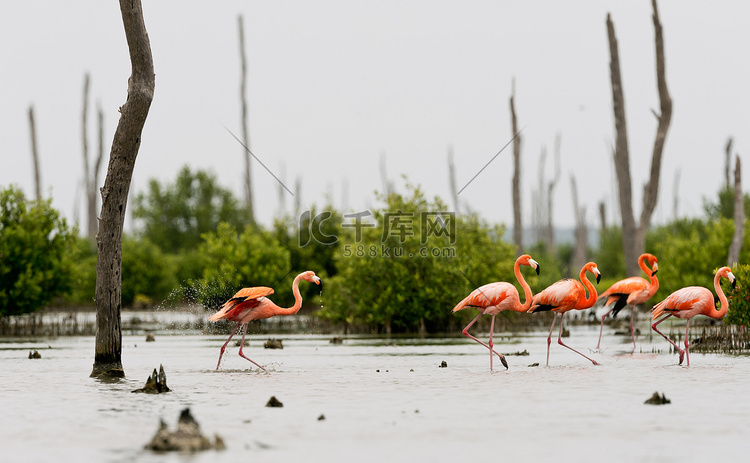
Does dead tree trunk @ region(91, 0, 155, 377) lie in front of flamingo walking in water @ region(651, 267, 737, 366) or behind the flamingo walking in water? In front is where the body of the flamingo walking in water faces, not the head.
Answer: behind

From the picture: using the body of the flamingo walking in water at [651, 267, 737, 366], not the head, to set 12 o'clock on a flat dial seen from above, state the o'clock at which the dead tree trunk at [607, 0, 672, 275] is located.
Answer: The dead tree trunk is roughly at 9 o'clock from the flamingo walking in water.

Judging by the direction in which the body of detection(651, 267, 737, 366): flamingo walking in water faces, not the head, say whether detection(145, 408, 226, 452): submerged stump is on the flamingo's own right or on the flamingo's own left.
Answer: on the flamingo's own right

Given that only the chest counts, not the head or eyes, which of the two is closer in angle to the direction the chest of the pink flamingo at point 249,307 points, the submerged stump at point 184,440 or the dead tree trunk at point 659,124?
the dead tree trunk

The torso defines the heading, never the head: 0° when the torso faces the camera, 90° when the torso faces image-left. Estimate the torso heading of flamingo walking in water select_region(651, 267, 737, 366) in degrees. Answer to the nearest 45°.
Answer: approximately 270°

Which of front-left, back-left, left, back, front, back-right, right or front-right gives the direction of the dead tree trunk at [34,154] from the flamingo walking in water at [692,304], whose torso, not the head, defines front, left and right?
back-left

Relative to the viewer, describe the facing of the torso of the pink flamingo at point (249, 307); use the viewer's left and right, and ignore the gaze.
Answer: facing to the right of the viewer

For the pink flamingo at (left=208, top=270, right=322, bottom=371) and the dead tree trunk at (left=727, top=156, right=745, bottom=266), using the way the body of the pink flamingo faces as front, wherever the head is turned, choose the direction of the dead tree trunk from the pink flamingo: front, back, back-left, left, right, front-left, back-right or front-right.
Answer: front-left

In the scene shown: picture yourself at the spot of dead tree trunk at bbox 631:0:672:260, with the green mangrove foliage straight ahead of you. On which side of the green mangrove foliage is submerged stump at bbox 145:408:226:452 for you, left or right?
left

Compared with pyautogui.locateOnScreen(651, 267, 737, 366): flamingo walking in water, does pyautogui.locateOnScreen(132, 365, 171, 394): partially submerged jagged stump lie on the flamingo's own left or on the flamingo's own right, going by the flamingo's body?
on the flamingo's own right

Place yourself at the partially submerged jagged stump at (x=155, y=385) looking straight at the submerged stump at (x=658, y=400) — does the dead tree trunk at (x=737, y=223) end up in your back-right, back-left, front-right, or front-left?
front-left

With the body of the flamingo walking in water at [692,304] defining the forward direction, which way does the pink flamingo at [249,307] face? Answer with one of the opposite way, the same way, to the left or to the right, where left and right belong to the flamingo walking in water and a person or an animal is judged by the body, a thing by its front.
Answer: the same way

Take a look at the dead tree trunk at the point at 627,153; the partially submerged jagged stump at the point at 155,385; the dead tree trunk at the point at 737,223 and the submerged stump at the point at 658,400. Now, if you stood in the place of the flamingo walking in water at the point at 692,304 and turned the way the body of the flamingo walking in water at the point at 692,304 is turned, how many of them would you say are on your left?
2

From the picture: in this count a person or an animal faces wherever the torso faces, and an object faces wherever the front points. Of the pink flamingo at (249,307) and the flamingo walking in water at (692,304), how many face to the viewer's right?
2

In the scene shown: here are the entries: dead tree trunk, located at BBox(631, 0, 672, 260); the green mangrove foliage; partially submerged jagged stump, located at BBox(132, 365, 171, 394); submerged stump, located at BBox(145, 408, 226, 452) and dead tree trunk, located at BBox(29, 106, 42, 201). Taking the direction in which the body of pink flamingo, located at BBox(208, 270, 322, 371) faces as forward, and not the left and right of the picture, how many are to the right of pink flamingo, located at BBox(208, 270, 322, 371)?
2
